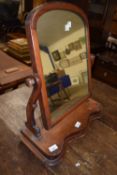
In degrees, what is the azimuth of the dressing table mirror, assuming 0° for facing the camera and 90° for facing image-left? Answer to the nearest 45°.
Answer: approximately 315°

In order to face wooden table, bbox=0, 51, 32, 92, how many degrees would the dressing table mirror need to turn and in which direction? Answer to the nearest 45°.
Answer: approximately 180°
